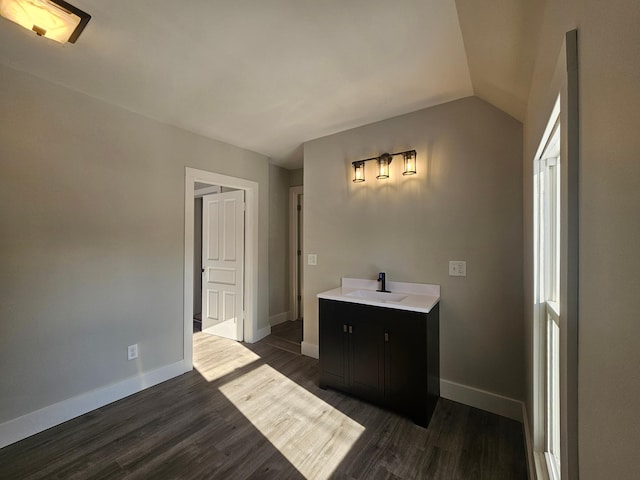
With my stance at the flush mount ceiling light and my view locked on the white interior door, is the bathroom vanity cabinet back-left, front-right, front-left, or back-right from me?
front-right

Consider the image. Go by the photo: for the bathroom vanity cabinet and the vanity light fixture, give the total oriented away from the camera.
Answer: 0

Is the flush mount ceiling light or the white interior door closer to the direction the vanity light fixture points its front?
the flush mount ceiling light

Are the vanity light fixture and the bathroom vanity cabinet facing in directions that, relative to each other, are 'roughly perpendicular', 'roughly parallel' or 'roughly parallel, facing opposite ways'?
roughly parallel

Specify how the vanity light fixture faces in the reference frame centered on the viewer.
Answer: facing the viewer and to the left of the viewer

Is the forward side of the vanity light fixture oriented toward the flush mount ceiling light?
yes

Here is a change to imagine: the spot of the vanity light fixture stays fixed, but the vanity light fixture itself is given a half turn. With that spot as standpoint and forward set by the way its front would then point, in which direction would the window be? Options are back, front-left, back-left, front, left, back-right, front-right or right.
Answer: right

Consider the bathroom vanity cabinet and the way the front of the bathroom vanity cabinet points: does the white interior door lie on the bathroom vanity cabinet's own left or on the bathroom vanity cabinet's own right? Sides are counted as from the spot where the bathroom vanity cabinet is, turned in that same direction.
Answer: on the bathroom vanity cabinet's own right
